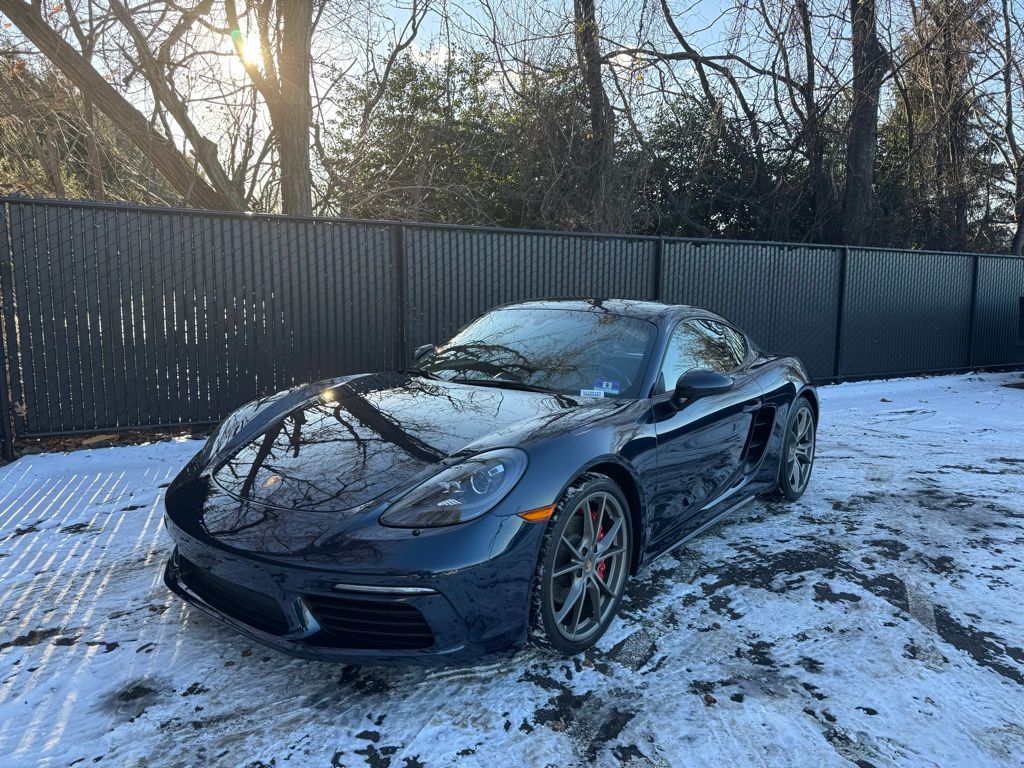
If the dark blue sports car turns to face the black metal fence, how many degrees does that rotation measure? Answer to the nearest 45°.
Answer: approximately 90° to its right

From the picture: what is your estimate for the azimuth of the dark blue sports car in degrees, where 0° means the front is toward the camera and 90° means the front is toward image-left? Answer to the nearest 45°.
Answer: approximately 45°
